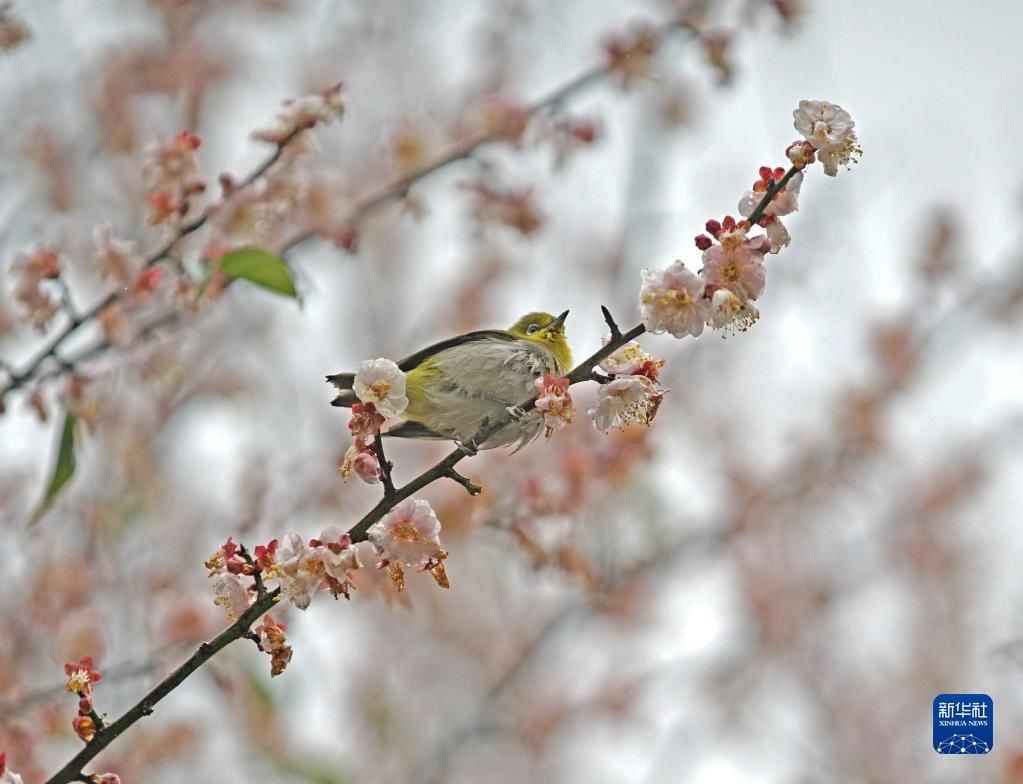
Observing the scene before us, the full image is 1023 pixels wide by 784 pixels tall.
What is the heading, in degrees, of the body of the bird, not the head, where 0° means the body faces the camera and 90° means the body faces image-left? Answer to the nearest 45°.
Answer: approximately 270°
